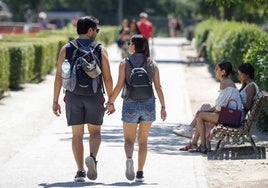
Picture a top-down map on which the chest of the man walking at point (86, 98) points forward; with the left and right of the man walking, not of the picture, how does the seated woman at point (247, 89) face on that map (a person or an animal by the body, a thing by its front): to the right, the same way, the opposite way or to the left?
to the left

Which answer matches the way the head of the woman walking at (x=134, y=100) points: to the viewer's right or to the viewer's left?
to the viewer's left

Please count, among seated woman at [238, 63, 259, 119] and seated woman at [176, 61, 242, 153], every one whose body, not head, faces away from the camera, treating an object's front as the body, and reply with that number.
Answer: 0

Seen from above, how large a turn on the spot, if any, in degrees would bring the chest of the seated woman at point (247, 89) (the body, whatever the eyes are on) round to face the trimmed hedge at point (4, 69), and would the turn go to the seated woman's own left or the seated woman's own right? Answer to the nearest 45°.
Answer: approximately 45° to the seated woman's own right

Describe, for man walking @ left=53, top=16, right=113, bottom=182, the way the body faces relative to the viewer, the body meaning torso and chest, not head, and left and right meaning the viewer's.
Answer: facing away from the viewer

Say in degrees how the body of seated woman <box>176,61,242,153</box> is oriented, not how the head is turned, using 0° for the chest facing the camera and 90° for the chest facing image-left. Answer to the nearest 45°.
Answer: approximately 90°

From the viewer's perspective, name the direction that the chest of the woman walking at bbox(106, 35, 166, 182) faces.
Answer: away from the camera

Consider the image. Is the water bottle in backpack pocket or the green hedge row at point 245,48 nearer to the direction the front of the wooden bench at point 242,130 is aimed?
the water bottle in backpack pocket

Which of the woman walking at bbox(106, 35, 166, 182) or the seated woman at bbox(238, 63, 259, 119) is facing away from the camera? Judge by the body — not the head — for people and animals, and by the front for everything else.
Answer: the woman walking

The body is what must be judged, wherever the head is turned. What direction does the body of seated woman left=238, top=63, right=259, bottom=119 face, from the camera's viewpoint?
to the viewer's left

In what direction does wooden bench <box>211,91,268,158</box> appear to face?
to the viewer's left

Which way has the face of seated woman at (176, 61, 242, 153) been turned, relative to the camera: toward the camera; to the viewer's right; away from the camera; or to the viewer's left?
to the viewer's left

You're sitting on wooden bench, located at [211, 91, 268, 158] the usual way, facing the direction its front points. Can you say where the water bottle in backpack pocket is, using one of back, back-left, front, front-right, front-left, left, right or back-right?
front-left

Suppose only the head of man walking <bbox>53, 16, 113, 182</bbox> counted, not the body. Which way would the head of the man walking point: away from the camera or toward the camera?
away from the camera
